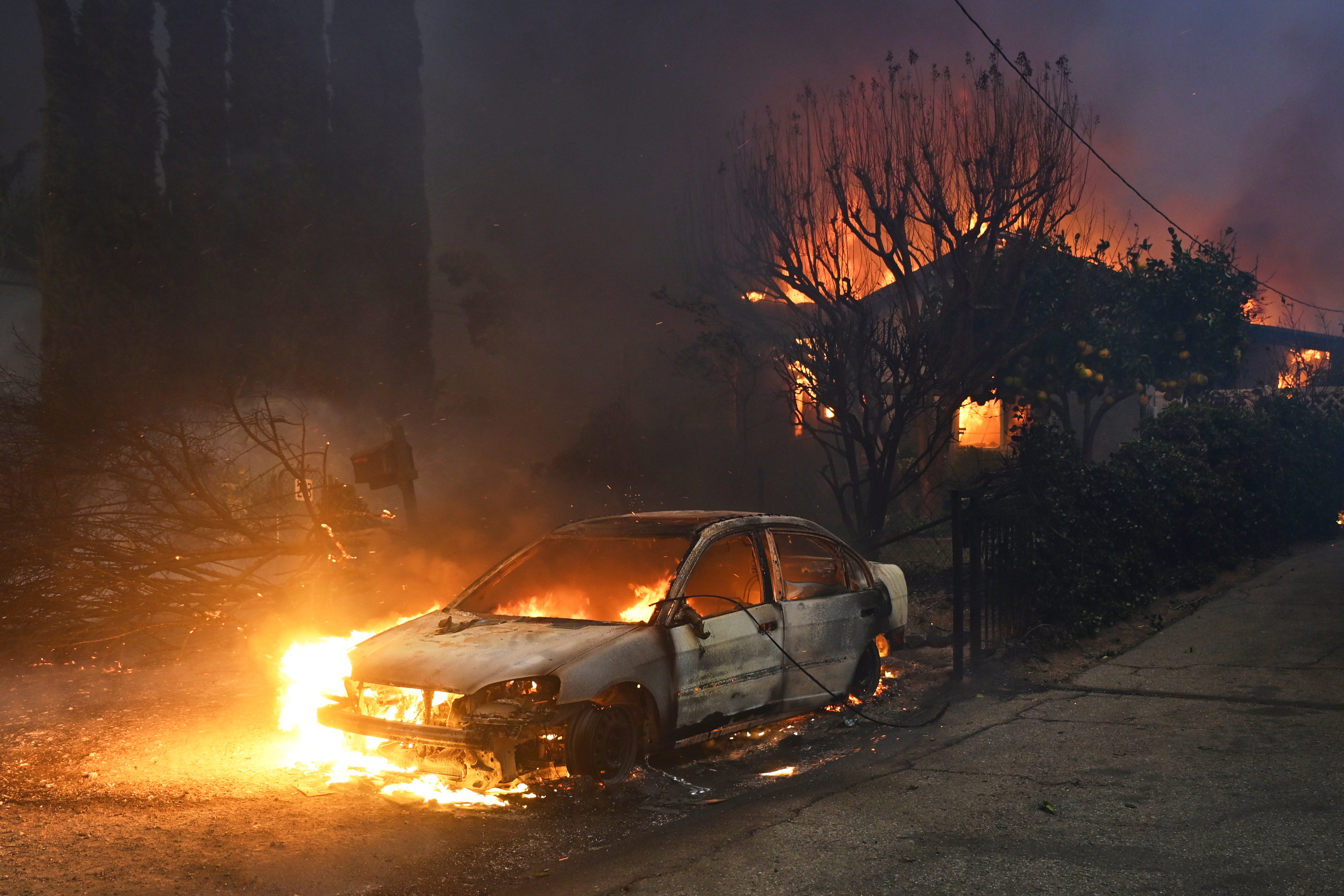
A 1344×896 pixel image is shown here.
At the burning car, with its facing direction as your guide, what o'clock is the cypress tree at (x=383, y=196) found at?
The cypress tree is roughly at 4 o'clock from the burning car.

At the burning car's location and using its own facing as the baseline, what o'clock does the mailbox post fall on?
The mailbox post is roughly at 4 o'clock from the burning car.

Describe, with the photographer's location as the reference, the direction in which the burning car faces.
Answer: facing the viewer and to the left of the viewer

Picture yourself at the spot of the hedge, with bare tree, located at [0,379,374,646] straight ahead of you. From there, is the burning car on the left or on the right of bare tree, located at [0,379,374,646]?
left

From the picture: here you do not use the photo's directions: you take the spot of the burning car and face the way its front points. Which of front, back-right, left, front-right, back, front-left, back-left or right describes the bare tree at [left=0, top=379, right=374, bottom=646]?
right

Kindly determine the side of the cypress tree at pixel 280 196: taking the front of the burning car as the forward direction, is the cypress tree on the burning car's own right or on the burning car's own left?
on the burning car's own right

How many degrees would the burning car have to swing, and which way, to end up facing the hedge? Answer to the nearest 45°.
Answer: approximately 180°

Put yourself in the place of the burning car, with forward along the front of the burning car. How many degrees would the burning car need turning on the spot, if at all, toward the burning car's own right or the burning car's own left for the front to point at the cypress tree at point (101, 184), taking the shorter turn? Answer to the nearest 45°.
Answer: approximately 90° to the burning car's own right

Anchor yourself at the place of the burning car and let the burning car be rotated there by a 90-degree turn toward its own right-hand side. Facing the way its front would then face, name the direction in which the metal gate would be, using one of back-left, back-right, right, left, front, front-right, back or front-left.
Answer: right
